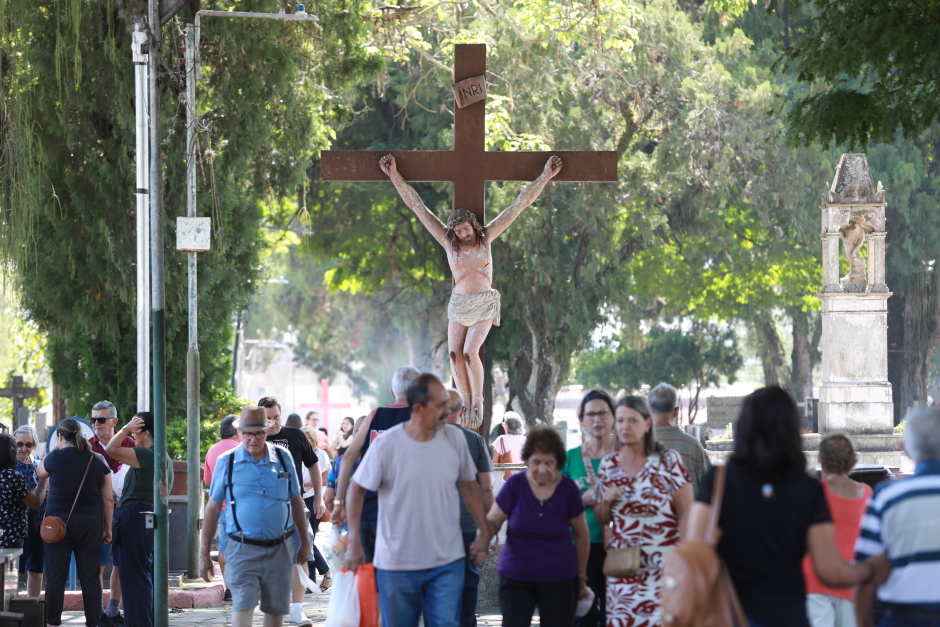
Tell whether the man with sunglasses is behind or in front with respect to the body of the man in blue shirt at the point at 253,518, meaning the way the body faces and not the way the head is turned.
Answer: behind

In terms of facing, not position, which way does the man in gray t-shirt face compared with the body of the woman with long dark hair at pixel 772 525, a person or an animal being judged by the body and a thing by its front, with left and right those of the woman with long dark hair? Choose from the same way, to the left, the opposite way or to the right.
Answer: the opposite way

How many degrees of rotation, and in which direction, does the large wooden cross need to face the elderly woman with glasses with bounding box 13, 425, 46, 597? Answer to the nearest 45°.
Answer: approximately 90° to its right

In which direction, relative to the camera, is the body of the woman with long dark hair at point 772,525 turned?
away from the camera

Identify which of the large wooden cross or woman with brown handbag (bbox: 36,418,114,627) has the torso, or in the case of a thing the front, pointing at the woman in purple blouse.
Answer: the large wooden cross

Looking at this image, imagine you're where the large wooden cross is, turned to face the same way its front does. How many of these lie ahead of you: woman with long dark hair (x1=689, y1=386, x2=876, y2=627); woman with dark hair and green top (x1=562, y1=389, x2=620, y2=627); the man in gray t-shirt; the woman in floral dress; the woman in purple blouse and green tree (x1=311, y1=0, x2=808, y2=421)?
5

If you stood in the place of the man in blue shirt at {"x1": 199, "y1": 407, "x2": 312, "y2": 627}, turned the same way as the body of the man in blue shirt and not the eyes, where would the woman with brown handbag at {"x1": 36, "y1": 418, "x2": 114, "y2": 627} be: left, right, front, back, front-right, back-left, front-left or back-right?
back-right

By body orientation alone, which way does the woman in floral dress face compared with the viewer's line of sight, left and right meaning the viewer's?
facing the viewer and to the left of the viewer

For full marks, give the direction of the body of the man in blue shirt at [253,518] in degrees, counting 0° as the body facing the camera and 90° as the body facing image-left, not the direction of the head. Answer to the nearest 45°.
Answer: approximately 0°

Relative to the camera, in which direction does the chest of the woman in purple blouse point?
toward the camera

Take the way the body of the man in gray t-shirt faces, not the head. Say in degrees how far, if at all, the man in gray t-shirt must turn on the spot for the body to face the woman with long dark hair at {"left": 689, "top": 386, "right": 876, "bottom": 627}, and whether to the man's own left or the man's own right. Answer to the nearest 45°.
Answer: approximately 45° to the man's own left

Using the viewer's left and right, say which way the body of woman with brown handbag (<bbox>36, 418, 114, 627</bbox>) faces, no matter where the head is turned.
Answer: facing away from the viewer

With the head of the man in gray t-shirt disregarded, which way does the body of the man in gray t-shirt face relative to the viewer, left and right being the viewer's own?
facing the viewer

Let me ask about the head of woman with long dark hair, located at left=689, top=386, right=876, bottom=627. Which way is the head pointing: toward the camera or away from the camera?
away from the camera
